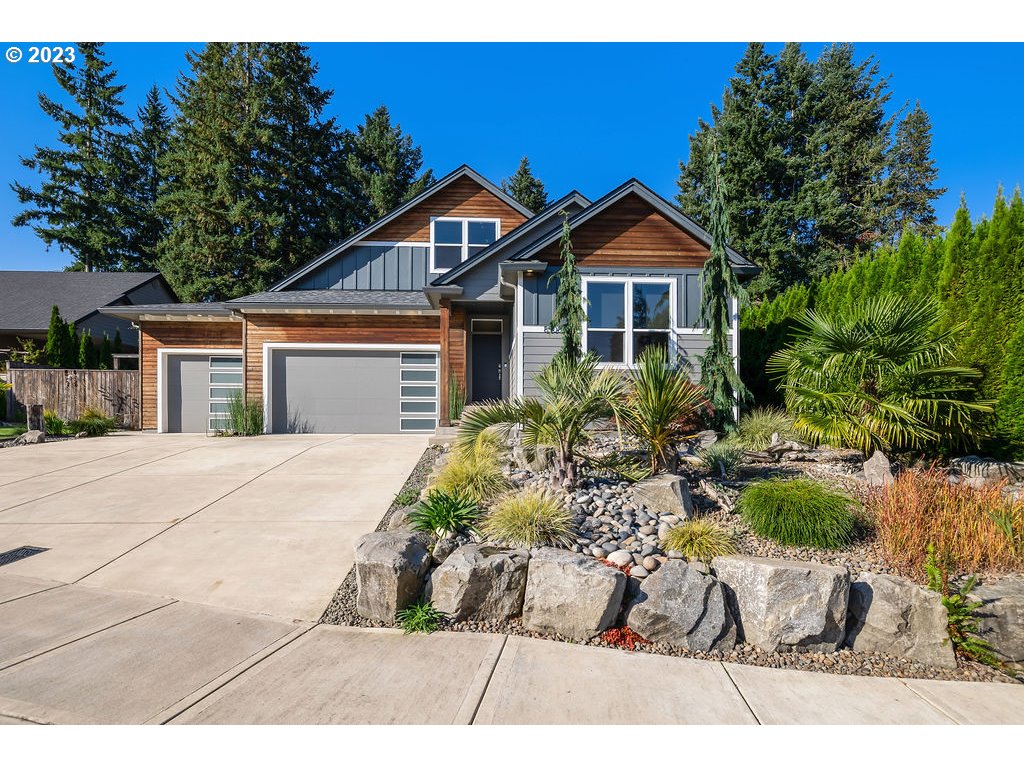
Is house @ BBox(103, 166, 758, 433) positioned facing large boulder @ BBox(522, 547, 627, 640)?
yes

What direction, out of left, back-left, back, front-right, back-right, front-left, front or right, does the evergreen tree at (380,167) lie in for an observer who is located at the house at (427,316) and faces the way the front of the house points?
back

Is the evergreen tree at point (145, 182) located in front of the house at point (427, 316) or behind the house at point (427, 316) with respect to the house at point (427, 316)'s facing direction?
behind

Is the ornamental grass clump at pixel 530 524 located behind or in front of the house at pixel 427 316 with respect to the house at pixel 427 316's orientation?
in front

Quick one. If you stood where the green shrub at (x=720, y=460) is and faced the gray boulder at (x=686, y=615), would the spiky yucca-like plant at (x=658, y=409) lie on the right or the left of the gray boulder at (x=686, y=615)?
right

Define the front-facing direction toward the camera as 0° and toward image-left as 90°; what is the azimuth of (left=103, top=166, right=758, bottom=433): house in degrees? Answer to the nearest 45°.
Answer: approximately 0°

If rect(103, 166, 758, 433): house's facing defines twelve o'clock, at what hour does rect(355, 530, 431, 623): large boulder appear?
The large boulder is roughly at 12 o'clock from the house.

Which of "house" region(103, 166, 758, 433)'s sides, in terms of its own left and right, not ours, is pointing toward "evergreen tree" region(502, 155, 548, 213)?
back

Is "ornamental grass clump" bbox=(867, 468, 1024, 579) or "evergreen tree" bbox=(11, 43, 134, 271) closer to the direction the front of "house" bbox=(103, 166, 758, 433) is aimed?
the ornamental grass clump

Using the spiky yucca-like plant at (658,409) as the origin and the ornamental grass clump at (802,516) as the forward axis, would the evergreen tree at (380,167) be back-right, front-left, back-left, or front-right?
back-left
